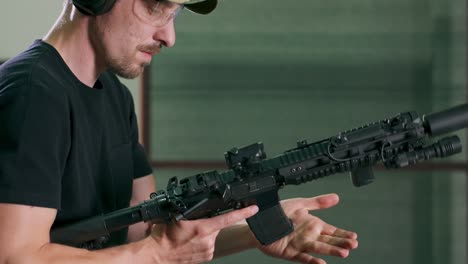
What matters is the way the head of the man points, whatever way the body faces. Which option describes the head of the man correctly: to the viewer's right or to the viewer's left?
to the viewer's right

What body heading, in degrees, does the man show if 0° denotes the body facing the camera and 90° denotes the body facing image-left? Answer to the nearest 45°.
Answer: approximately 315°
